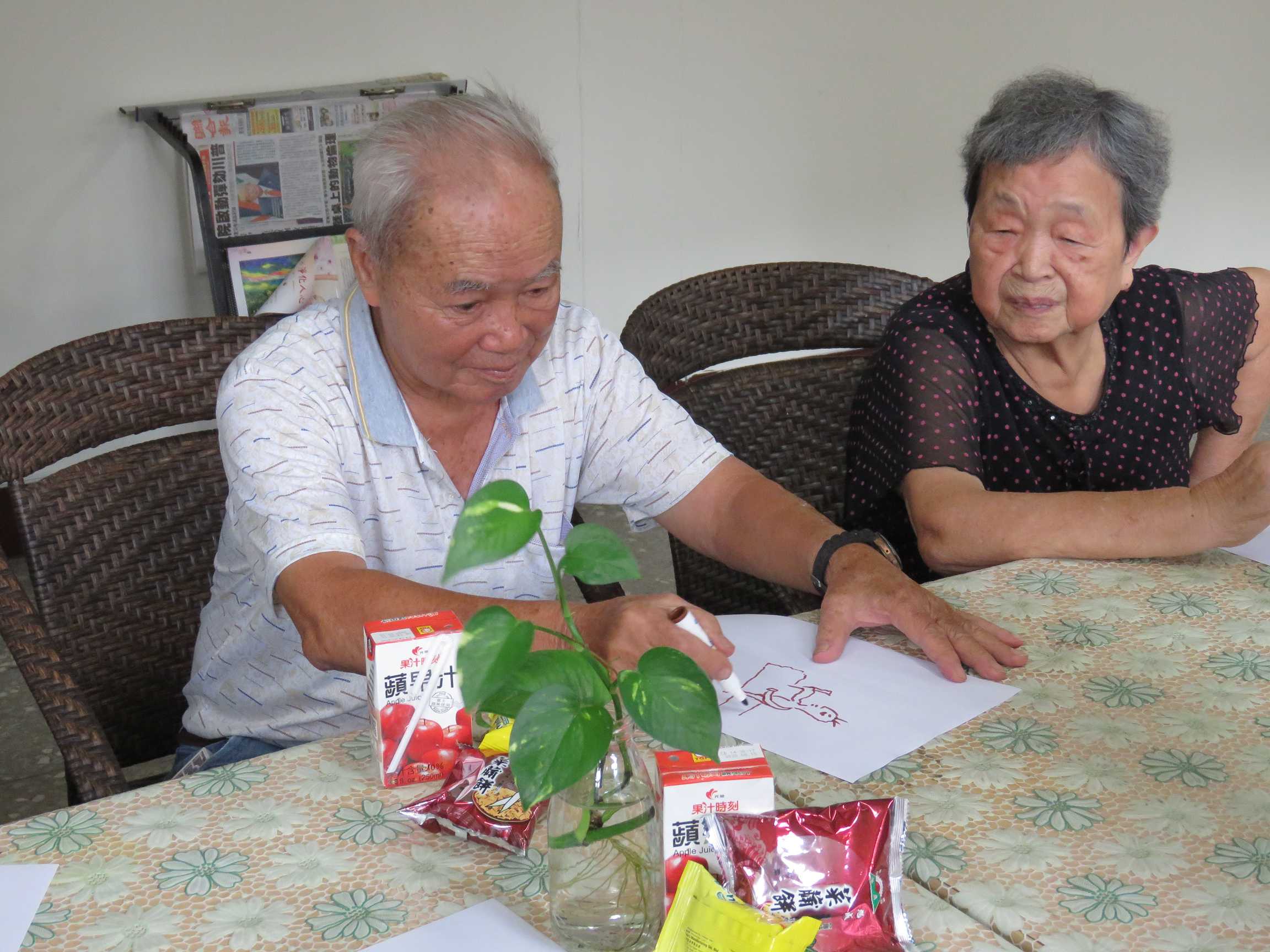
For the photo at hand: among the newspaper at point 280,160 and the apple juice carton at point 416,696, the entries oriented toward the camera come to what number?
2

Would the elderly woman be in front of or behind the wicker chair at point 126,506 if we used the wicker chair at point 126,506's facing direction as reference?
in front

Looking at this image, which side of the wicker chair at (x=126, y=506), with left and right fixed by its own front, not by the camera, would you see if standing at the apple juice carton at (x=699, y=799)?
front

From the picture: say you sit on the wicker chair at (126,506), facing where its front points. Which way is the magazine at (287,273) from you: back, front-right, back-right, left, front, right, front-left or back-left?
back-left

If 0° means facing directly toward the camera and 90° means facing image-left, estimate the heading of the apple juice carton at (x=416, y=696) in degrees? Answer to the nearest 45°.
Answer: approximately 0°

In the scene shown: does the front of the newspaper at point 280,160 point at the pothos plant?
yes

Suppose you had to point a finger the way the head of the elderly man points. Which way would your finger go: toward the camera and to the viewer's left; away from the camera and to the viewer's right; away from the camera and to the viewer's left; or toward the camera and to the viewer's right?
toward the camera and to the viewer's right

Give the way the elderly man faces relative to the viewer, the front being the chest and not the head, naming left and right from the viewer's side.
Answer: facing the viewer and to the right of the viewer

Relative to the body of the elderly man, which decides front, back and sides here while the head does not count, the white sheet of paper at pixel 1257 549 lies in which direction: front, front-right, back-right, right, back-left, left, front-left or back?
front-left

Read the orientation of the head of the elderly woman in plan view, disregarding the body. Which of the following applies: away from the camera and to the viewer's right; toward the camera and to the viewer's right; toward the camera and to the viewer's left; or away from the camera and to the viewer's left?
toward the camera and to the viewer's left

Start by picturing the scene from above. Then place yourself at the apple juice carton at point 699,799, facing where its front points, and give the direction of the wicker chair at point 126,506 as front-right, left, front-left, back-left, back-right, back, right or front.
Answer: back-right

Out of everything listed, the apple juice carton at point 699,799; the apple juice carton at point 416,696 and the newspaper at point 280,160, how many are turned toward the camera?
3
